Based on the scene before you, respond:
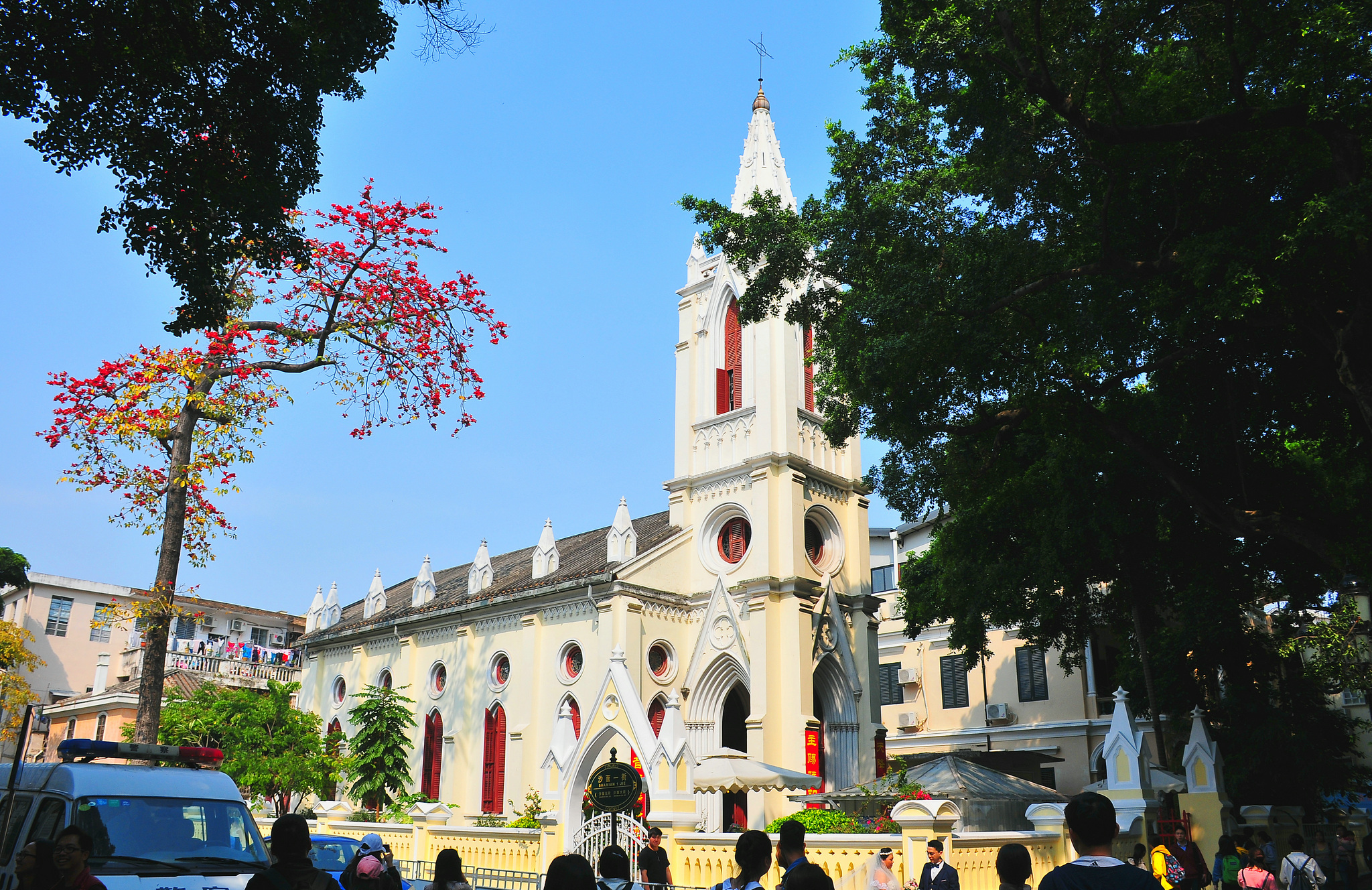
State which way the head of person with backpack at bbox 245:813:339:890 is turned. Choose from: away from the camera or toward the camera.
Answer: away from the camera

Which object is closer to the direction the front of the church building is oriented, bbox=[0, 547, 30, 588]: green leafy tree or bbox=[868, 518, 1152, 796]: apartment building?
the apartment building

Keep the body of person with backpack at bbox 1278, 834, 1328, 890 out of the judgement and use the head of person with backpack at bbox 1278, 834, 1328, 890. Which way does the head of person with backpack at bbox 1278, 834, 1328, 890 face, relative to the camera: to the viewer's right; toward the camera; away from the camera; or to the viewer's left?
away from the camera

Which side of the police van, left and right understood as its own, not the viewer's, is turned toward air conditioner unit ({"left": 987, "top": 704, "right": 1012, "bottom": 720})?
left

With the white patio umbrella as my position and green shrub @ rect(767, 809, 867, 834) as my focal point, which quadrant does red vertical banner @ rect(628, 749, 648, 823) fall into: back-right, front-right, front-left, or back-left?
back-right

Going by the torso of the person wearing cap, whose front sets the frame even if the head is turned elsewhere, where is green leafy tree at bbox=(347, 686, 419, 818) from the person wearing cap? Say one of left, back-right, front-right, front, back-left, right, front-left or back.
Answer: front-left

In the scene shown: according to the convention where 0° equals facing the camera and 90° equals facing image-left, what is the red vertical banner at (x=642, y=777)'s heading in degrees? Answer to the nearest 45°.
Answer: approximately 0°

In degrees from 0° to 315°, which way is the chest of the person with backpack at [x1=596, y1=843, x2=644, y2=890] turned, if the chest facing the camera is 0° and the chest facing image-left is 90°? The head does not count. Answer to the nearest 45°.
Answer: approximately 180°

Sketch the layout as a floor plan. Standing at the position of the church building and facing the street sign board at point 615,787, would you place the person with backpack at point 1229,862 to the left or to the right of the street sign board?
left

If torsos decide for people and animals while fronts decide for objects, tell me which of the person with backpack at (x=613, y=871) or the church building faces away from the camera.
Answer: the person with backpack

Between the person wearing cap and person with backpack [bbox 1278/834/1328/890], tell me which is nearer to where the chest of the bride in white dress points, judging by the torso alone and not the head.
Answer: the person with backpack

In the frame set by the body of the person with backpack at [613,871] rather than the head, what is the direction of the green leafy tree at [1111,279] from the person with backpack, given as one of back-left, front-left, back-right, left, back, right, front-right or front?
front-right

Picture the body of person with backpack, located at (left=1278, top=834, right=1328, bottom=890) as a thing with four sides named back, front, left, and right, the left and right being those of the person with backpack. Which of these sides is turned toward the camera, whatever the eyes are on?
back
